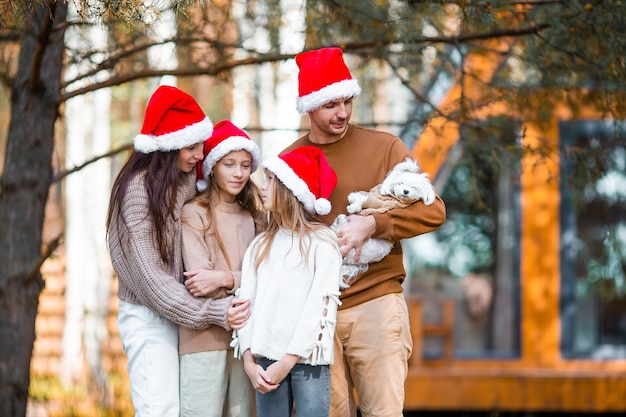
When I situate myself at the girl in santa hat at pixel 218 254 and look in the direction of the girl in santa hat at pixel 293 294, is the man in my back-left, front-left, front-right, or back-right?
front-left

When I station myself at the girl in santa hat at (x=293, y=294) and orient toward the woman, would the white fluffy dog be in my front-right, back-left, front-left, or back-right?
back-right

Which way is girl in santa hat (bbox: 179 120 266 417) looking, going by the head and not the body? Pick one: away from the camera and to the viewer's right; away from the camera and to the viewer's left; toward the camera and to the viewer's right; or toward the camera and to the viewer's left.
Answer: toward the camera and to the viewer's right

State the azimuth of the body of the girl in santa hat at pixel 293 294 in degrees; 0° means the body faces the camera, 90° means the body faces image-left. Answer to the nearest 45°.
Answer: approximately 45°

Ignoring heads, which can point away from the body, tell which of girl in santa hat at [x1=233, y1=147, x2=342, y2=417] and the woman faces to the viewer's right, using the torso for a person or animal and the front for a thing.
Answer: the woman

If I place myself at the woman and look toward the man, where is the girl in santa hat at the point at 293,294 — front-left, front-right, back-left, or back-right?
front-right

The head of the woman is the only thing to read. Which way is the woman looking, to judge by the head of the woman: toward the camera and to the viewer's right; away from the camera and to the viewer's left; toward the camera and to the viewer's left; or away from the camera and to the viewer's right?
toward the camera and to the viewer's right

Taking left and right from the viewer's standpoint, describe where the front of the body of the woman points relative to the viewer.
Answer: facing to the right of the viewer

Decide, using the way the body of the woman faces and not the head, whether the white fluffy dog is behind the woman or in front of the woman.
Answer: in front
